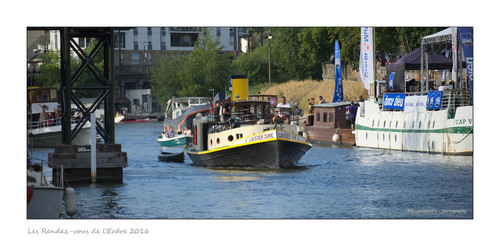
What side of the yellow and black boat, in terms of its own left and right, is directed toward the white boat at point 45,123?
back

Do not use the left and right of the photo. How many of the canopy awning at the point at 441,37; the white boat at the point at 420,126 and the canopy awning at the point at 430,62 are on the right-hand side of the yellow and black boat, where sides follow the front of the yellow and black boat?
0

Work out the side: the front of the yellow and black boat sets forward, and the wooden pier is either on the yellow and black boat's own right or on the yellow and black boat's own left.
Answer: on the yellow and black boat's own right

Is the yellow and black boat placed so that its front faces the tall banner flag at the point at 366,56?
no

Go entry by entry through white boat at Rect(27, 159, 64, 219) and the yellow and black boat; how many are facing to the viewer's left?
0

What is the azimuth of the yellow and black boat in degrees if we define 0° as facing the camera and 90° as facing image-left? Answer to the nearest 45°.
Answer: approximately 315°

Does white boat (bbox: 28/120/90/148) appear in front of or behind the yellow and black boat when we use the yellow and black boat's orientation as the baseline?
behind

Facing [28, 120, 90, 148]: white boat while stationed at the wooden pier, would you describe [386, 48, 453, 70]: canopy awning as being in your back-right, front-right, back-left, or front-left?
front-right
